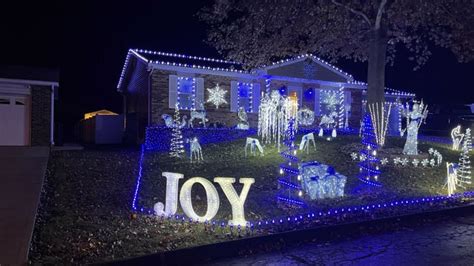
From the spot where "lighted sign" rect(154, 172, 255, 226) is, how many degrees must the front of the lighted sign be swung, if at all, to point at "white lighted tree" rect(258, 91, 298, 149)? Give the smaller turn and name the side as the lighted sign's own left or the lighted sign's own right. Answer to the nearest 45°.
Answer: approximately 180°

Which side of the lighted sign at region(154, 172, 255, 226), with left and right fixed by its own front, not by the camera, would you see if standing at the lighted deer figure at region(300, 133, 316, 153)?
back

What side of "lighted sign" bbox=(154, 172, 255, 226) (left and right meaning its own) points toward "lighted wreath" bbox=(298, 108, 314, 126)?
back

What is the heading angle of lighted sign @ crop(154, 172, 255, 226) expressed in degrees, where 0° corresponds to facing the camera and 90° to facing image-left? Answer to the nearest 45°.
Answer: approximately 0°

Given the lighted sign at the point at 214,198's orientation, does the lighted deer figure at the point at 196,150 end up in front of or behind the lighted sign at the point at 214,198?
behind

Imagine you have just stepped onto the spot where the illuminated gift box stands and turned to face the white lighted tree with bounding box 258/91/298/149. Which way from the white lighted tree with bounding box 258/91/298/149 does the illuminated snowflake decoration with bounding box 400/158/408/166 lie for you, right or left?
right
